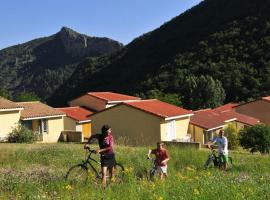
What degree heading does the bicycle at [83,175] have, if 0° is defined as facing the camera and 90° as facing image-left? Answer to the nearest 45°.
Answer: approximately 90°

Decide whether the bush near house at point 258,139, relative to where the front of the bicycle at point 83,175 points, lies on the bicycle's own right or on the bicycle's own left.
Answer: on the bicycle's own right

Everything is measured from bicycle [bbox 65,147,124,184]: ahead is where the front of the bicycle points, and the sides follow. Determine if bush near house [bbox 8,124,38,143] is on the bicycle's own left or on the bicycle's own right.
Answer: on the bicycle's own right
